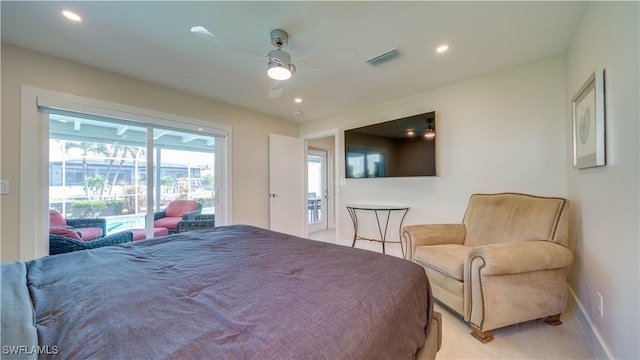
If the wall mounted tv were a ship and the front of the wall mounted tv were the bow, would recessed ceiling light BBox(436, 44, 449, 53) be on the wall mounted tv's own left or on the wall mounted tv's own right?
on the wall mounted tv's own left

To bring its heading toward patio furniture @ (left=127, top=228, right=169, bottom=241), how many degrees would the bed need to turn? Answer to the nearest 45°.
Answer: approximately 45° to its left

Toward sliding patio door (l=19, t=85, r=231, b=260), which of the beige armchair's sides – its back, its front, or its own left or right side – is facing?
front

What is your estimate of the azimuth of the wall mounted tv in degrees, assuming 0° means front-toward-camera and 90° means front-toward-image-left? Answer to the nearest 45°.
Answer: approximately 45°

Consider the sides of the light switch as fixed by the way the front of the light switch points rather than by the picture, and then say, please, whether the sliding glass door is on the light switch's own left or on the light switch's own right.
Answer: on the light switch's own left

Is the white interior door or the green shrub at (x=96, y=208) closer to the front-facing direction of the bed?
the white interior door

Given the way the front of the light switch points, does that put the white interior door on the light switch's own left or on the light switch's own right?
on the light switch's own left

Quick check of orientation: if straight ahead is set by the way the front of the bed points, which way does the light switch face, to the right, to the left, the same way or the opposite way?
to the right

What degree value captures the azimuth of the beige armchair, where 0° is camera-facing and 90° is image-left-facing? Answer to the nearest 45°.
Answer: approximately 45°

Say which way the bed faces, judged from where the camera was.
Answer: facing away from the viewer and to the right of the viewer

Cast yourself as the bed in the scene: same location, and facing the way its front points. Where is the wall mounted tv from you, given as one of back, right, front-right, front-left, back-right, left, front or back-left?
front

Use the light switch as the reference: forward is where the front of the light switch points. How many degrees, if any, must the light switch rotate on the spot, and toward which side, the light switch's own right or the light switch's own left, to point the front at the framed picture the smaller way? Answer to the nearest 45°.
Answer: approximately 45° to the light switch's own left
